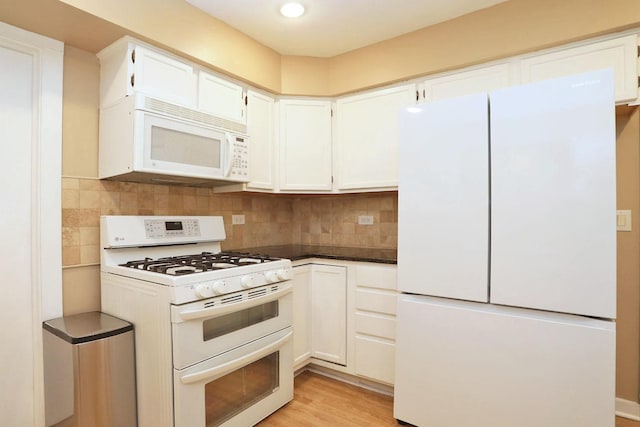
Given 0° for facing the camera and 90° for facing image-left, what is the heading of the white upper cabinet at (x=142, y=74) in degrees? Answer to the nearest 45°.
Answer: approximately 315°

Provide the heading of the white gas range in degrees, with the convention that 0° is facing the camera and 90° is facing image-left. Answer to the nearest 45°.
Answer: approximately 315°

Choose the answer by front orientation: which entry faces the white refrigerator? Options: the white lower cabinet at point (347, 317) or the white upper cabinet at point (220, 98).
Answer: the white upper cabinet

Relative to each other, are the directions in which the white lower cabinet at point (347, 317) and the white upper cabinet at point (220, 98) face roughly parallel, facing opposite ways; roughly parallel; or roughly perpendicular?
roughly perpendicular

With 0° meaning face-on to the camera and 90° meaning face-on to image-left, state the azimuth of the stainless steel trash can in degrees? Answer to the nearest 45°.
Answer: approximately 315°
